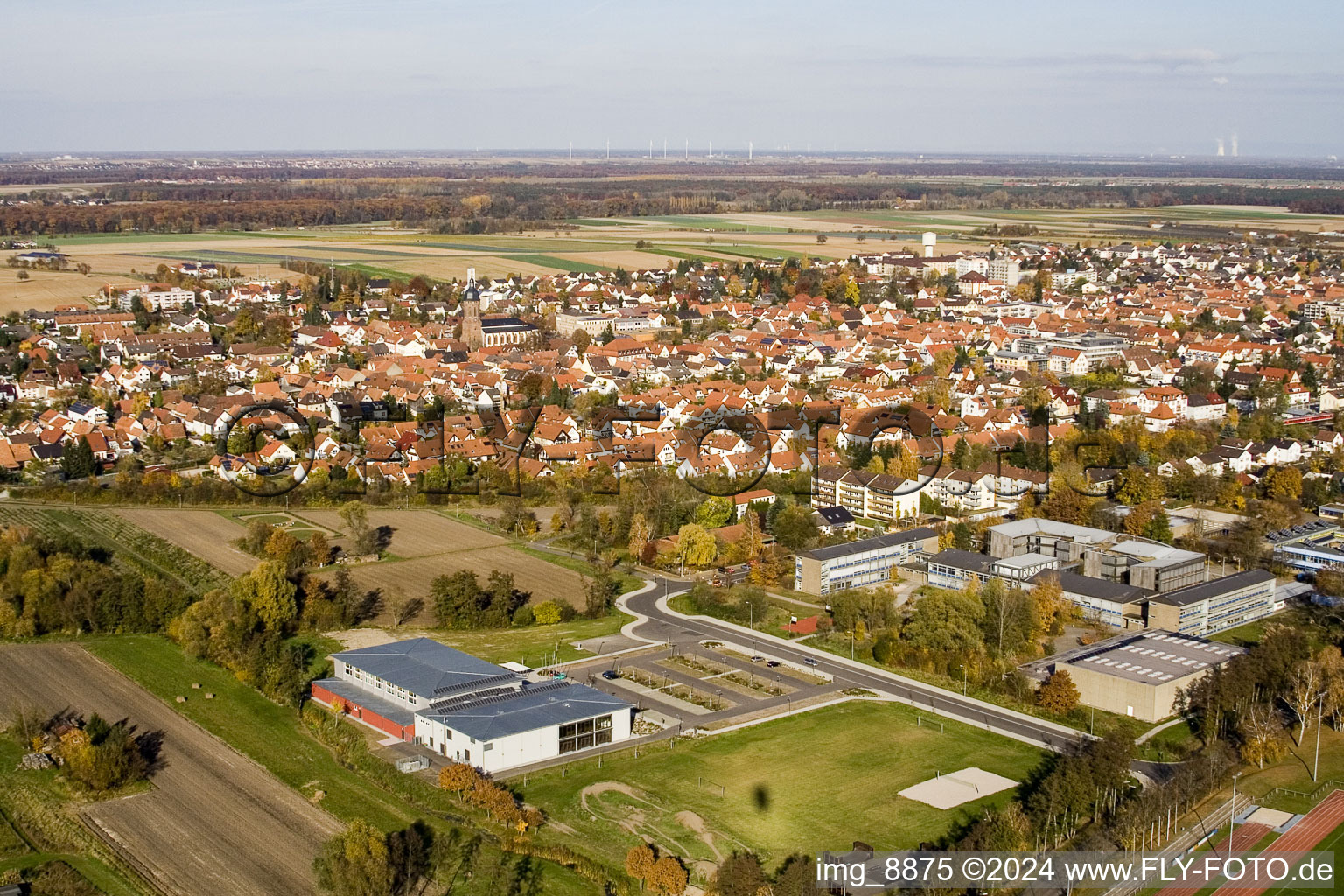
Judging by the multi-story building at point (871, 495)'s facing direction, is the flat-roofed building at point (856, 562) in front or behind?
in front

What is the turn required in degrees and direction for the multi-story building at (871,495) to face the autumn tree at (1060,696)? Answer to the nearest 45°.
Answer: approximately 45° to its left

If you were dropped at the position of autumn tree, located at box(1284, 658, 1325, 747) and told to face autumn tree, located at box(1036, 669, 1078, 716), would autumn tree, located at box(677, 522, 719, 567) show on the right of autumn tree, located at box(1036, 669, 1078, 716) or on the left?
right

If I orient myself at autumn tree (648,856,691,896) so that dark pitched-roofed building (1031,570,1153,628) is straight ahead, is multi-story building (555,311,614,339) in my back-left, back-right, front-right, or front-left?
front-left

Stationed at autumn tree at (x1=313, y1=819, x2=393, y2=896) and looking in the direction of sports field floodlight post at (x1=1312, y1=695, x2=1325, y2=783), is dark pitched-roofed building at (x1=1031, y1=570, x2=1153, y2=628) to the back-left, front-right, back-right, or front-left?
front-left

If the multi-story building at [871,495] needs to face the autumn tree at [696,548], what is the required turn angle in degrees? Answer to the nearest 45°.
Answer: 0° — it already faces it

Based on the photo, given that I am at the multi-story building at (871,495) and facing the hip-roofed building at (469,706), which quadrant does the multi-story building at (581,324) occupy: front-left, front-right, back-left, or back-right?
back-right

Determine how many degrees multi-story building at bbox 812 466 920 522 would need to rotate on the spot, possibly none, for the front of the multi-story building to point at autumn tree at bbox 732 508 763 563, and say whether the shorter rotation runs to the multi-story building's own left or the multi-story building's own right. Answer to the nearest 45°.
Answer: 0° — it already faces it

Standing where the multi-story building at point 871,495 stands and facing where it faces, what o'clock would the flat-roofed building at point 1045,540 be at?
The flat-roofed building is roughly at 9 o'clock from the multi-story building.

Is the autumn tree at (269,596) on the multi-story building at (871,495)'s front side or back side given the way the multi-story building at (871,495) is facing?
on the front side

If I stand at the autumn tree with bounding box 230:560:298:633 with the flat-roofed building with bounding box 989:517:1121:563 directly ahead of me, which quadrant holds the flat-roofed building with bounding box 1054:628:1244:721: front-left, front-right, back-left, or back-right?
front-right

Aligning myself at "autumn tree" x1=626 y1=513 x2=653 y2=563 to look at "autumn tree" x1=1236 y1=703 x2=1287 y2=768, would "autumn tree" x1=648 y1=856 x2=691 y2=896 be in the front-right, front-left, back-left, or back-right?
front-right

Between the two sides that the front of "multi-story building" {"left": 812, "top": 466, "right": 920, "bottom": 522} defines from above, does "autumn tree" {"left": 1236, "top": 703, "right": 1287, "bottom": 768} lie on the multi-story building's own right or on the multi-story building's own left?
on the multi-story building's own left

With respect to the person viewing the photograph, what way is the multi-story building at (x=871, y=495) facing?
facing the viewer and to the left of the viewer

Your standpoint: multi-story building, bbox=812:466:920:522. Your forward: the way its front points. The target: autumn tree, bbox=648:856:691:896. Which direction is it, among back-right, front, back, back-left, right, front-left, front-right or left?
front-left

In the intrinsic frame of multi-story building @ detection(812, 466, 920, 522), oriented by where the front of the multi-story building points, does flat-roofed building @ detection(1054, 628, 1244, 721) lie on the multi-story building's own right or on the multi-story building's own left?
on the multi-story building's own left

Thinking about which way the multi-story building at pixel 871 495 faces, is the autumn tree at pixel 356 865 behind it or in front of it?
in front

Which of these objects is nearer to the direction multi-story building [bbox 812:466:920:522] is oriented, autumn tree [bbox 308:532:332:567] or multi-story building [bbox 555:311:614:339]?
the autumn tree

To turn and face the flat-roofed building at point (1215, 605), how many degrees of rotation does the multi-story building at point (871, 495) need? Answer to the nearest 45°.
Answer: approximately 90° to its left
